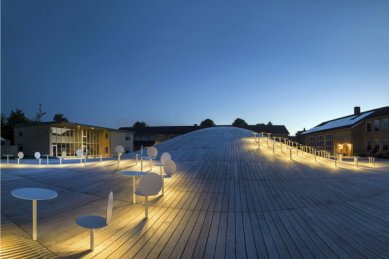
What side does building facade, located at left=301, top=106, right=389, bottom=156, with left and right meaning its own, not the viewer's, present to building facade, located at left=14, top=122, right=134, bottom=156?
front

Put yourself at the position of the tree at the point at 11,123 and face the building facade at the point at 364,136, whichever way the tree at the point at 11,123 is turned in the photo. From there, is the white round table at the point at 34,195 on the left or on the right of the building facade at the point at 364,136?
right

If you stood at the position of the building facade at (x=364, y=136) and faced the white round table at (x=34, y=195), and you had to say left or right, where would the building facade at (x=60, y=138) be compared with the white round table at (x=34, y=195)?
right

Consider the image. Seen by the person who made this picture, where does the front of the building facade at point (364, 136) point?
facing the viewer and to the left of the viewer

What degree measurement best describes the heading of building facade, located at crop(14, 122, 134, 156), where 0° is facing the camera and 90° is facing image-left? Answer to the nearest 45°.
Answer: approximately 315°

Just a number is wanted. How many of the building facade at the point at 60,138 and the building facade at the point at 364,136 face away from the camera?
0

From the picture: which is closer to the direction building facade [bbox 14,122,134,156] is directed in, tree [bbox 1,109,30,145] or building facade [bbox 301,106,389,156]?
the building facade

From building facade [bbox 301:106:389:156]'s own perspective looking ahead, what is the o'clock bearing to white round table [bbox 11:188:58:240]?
The white round table is roughly at 11 o'clock from the building facade.
